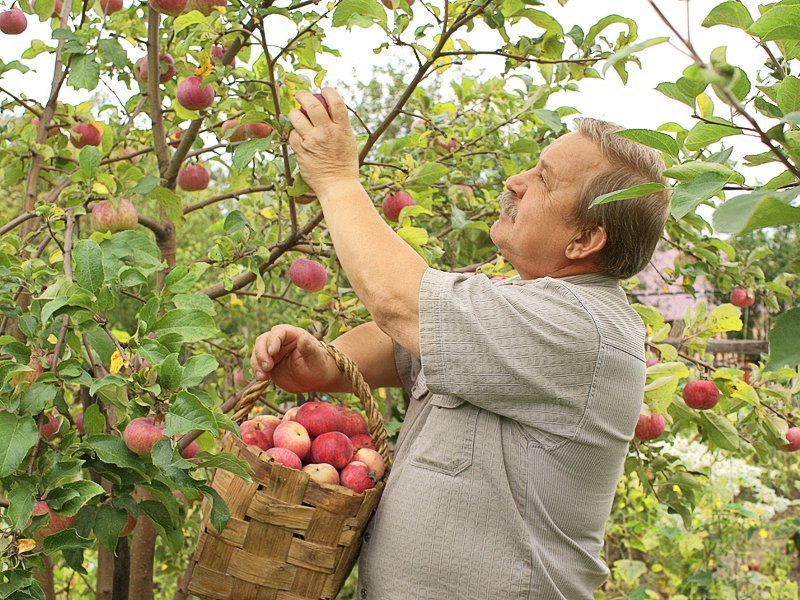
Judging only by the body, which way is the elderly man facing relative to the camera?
to the viewer's left

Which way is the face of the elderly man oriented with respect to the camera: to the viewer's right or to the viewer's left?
to the viewer's left

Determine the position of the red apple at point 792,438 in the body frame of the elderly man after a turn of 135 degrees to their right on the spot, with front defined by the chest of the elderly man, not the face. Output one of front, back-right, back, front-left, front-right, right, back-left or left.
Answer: front

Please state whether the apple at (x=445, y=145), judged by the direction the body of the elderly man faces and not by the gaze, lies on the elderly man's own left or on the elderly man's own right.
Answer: on the elderly man's own right

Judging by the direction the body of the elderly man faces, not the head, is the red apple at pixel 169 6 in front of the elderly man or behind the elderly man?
in front

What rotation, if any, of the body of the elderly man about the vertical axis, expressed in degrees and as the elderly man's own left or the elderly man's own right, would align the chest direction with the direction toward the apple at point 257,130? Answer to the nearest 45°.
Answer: approximately 45° to the elderly man's own right

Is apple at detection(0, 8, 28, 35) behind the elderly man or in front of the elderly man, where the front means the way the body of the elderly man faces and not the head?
in front
